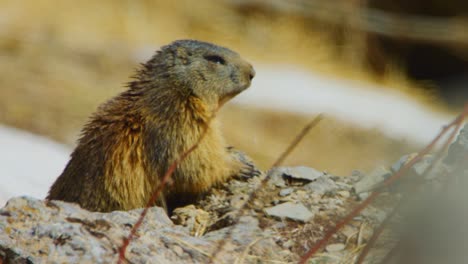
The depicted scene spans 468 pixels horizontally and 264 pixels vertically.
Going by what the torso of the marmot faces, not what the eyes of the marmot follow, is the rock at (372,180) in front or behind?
in front

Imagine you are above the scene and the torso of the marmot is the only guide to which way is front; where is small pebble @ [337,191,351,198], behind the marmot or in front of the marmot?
in front

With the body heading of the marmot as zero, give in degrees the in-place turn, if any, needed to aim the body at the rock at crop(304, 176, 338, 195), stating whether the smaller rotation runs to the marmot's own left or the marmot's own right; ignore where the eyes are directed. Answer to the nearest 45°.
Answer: approximately 45° to the marmot's own right

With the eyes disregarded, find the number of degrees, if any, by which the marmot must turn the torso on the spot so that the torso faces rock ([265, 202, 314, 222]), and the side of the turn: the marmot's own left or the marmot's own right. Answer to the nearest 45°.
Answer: approximately 45° to the marmot's own right

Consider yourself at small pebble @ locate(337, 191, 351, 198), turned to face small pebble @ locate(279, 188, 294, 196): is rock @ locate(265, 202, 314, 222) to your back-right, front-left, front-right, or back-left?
front-left

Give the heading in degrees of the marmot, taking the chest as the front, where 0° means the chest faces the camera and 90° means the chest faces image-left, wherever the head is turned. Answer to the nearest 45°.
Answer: approximately 270°
